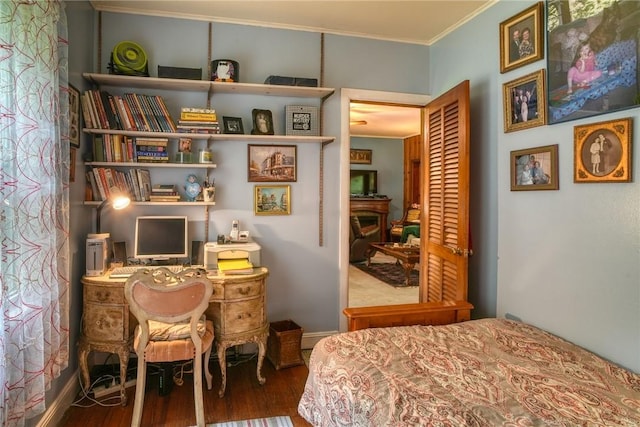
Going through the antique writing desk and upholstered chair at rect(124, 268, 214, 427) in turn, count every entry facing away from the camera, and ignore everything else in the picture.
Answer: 1

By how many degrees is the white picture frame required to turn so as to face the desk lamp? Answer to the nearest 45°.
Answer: approximately 90° to its right

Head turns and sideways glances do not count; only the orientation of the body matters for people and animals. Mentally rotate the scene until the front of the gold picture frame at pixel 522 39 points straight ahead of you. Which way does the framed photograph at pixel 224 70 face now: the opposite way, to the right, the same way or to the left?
to the left

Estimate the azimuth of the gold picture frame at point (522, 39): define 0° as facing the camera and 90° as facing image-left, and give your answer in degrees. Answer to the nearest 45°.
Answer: approximately 45°

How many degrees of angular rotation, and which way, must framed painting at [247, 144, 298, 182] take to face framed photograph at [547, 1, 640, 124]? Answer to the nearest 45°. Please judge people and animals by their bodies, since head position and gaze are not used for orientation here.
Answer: approximately 45° to its left

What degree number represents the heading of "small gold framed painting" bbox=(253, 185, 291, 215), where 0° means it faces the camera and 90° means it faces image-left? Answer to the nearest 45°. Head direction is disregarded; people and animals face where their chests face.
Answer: approximately 0°

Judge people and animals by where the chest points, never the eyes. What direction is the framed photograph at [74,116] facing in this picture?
to the viewer's right

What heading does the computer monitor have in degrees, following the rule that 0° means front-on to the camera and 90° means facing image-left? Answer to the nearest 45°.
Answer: approximately 0°

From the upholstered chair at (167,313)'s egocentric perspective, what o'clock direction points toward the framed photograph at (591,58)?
The framed photograph is roughly at 4 o'clock from the upholstered chair.

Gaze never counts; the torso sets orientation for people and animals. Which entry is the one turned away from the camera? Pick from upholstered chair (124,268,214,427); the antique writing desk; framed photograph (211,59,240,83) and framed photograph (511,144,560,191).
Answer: the upholstered chair
